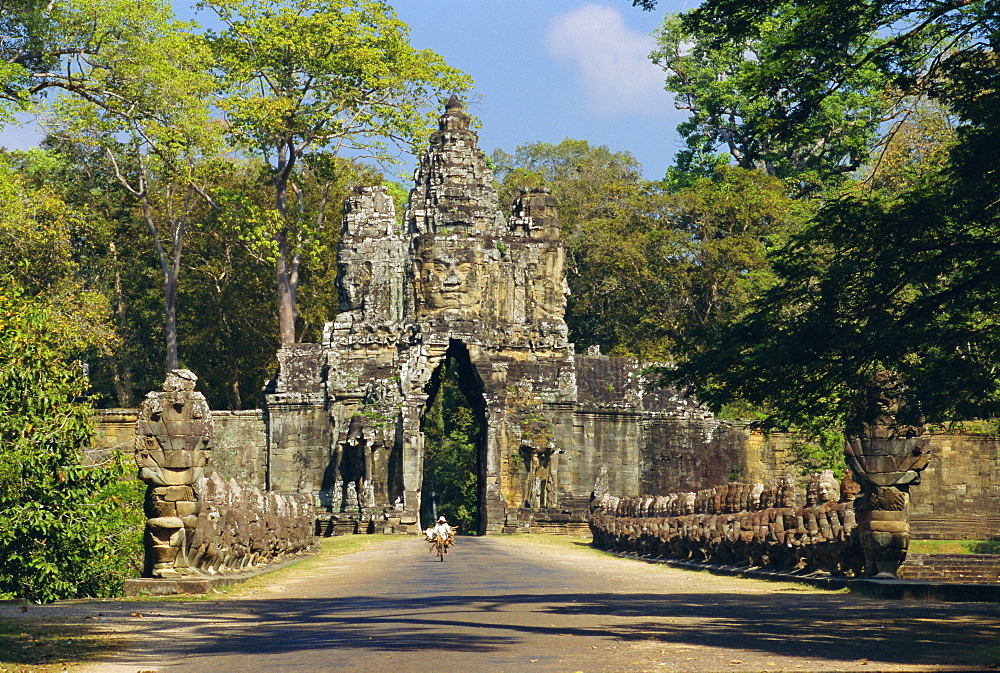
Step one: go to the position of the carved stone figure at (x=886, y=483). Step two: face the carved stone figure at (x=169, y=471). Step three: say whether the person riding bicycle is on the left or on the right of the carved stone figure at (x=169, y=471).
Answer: right

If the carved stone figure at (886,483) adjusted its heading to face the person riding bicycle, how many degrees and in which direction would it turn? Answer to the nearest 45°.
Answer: approximately 135° to its right

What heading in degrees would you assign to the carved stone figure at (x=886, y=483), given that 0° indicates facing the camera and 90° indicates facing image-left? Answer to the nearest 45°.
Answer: approximately 0°

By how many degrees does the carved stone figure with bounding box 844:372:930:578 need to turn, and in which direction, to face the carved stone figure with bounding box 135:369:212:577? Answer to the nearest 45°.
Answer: approximately 90° to its right

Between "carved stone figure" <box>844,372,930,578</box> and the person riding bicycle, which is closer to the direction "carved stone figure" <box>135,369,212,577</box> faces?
the carved stone figure

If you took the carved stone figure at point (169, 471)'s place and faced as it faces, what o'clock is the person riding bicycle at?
The person riding bicycle is roughly at 7 o'clock from the carved stone figure.

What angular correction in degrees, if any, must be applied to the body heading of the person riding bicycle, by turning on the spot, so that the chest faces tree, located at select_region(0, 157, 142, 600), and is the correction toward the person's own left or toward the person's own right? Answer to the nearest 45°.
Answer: approximately 45° to the person's own right

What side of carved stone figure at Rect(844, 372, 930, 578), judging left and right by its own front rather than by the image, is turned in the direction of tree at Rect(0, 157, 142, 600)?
right
